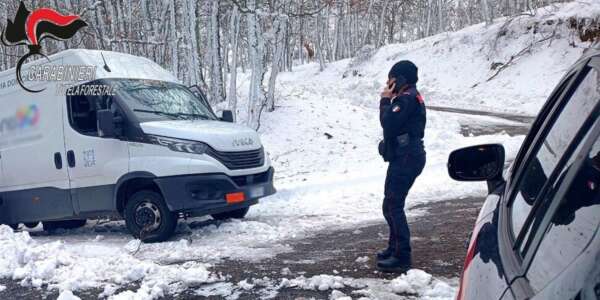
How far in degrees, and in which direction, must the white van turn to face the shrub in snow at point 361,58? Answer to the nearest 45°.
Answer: approximately 90° to its left

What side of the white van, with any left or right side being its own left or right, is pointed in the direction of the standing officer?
front

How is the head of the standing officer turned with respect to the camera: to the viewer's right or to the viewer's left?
to the viewer's left

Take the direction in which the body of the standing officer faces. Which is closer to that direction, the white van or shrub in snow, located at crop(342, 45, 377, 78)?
the white van

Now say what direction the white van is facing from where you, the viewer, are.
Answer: facing the viewer and to the right of the viewer

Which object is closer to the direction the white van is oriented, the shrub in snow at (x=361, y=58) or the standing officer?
the standing officer
